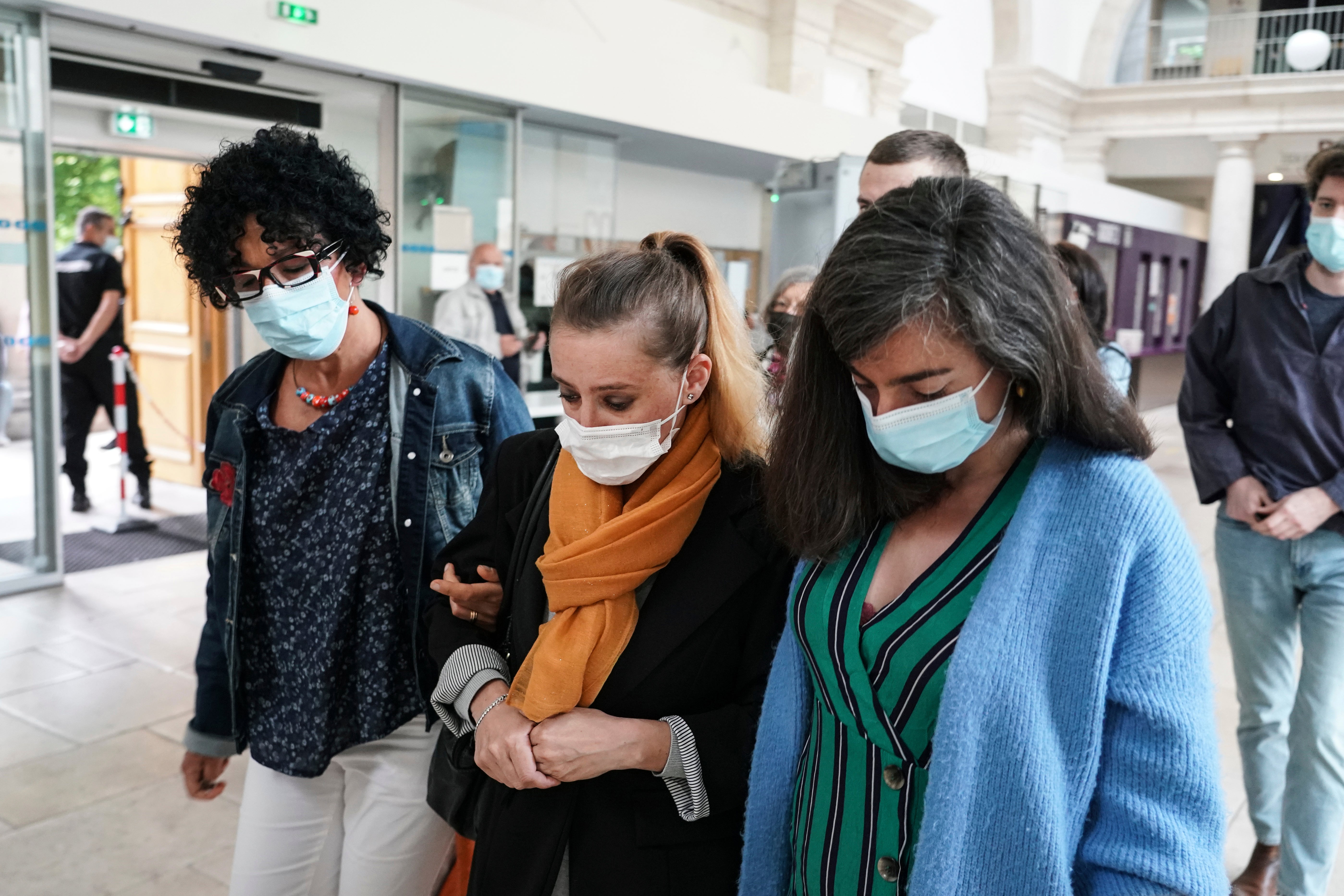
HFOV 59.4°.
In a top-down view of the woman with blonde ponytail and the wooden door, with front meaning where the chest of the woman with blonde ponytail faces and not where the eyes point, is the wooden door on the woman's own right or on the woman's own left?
on the woman's own right

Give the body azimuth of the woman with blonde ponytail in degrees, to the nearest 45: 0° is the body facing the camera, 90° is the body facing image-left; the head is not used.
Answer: approximately 45°

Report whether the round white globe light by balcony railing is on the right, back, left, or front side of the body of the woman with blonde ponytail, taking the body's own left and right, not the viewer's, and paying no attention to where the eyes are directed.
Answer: back

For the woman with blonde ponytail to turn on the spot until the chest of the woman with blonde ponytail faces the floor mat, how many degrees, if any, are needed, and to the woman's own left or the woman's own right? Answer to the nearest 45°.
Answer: approximately 90° to the woman's own right

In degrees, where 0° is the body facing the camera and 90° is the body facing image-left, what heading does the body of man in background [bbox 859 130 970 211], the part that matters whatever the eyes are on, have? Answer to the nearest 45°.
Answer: approximately 45°

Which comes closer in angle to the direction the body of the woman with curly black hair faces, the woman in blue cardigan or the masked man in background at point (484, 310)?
the woman in blue cardigan

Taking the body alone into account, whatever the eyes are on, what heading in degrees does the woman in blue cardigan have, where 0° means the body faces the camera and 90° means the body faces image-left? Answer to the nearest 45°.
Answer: approximately 45°
